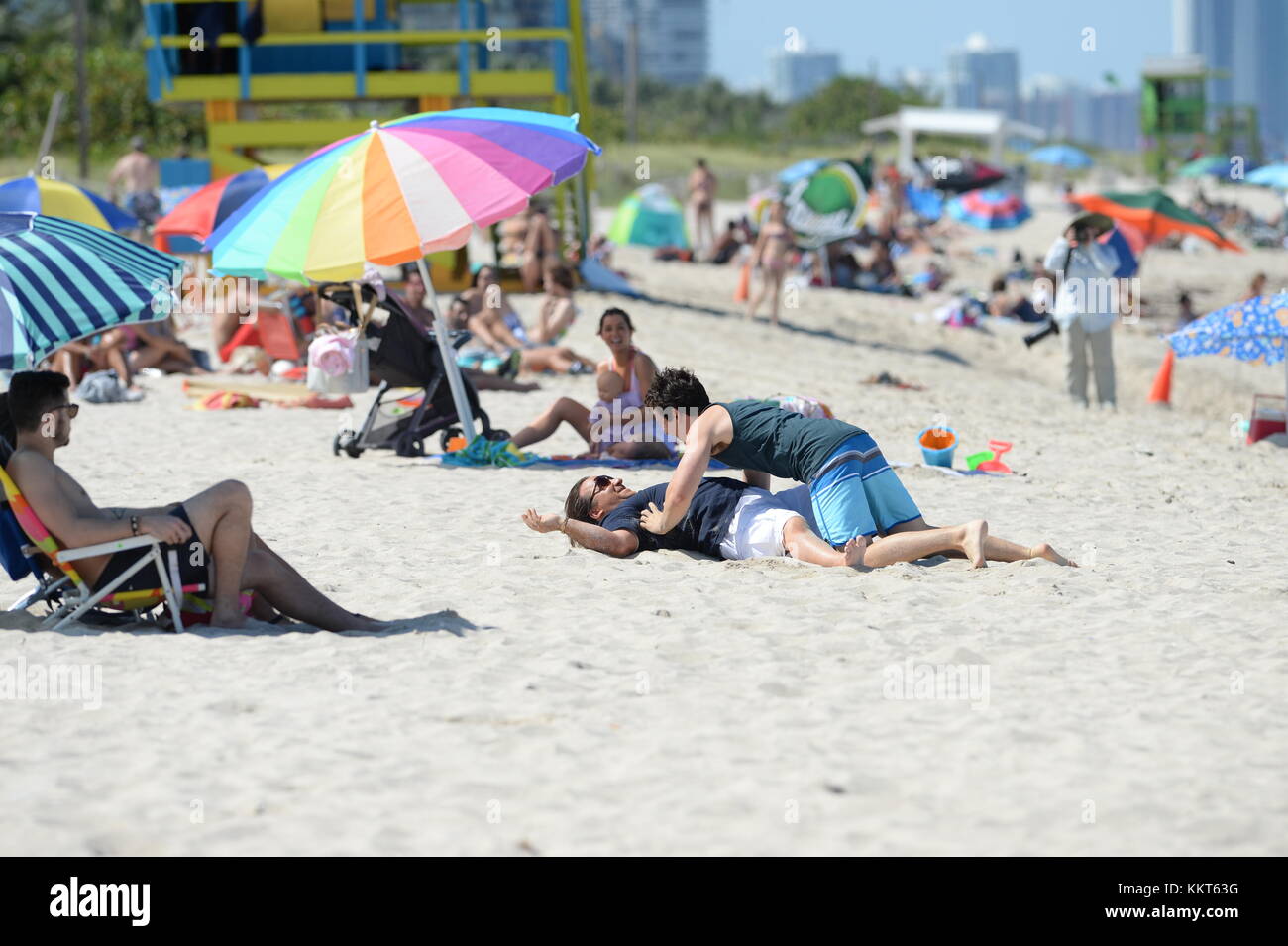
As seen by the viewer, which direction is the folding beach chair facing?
to the viewer's right

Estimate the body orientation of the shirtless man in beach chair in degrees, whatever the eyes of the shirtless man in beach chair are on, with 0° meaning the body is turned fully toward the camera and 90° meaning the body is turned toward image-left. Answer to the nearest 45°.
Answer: approximately 270°

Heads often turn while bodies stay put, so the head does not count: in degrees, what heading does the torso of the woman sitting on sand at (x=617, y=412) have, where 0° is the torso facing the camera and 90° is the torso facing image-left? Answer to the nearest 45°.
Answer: approximately 45°
